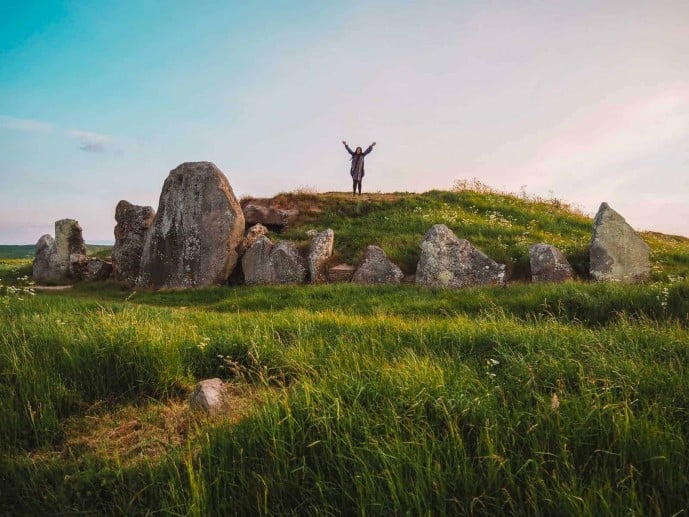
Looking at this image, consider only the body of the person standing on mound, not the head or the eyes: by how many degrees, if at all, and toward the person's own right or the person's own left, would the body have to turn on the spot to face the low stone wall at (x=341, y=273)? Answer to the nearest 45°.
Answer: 0° — they already face it

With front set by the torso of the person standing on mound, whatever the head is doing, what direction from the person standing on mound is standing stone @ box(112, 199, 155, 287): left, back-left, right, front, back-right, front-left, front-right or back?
front-right

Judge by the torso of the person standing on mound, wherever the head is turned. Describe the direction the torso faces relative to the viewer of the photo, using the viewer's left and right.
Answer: facing the viewer

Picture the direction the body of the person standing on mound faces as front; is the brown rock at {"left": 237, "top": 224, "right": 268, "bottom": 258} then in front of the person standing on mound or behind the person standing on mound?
in front

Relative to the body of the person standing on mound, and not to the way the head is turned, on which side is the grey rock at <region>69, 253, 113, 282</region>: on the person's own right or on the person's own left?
on the person's own right

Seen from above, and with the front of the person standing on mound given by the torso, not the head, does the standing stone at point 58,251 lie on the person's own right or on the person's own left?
on the person's own right

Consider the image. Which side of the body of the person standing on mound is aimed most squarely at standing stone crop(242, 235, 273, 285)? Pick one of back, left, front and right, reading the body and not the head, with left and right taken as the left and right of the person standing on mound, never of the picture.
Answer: front

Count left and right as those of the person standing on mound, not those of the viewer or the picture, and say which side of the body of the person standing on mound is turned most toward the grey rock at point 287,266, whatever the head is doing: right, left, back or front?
front

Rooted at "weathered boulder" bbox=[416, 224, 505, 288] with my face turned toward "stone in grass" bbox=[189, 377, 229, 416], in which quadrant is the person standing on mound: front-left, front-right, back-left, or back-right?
back-right

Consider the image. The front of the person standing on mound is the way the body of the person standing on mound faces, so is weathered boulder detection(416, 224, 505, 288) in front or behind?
in front

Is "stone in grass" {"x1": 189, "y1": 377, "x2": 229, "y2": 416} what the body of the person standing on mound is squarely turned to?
yes

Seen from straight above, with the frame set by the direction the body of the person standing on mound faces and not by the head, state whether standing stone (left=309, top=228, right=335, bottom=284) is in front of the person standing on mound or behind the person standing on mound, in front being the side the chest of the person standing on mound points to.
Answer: in front

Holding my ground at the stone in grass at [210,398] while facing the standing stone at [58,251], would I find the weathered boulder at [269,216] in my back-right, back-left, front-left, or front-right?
front-right
